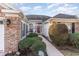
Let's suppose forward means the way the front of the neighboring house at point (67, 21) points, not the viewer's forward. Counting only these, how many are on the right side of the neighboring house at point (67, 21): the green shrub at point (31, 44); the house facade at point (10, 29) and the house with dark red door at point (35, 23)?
3

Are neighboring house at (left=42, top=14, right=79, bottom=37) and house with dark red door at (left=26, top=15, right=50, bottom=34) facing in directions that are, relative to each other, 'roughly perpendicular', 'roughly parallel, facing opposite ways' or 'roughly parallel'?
roughly parallel

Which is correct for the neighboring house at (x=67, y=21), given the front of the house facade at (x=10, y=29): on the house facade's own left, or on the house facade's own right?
on the house facade's own left

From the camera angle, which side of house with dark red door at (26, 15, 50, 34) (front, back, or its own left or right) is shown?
front

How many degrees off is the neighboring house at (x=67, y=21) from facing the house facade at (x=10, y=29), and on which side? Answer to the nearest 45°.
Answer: approximately 90° to its right

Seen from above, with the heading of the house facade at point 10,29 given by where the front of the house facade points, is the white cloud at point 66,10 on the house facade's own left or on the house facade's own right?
on the house facade's own left

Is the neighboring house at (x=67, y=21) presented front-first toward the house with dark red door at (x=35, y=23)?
no
